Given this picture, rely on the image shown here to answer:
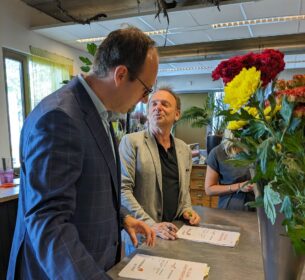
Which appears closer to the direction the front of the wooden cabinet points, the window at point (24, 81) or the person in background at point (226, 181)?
the person in background

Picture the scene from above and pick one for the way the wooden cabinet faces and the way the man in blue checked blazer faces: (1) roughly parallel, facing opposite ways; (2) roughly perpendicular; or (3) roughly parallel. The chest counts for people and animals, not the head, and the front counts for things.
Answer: roughly perpendicular

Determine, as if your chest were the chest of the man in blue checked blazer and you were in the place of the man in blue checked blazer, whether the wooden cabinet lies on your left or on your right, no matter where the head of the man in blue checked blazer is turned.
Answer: on your left

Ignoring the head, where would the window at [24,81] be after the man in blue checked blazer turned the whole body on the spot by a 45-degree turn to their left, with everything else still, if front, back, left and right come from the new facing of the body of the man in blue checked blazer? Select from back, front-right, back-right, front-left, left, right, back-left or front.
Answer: front-left

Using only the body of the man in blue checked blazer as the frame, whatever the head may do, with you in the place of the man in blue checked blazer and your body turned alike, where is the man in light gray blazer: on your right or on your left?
on your left

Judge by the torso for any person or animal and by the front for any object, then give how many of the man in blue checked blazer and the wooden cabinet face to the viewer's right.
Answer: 1

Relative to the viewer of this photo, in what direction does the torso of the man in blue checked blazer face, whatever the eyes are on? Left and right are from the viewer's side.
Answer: facing to the right of the viewer

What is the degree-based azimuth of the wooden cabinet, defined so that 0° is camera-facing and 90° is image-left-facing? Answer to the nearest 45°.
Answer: approximately 0°

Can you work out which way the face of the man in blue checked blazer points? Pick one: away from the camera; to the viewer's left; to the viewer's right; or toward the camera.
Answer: to the viewer's right
